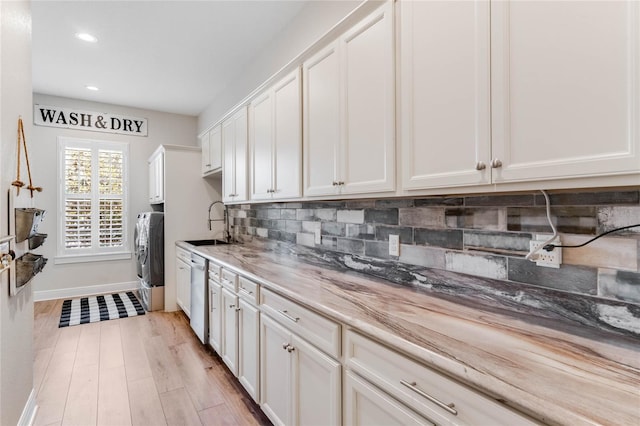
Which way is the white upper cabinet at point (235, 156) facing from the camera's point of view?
to the viewer's left

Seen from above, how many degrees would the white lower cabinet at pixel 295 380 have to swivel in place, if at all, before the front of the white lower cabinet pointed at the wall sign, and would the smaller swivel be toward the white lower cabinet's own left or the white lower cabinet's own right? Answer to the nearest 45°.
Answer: approximately 90° to the white lower cabinet's own right

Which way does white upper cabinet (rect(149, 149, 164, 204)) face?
to the viewer's left

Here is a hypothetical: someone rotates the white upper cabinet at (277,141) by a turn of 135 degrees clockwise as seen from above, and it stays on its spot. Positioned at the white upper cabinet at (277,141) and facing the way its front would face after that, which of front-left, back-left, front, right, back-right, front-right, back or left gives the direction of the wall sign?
front-left

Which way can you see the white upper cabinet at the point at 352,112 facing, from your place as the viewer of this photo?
facing the viewer and to the left of the viewer

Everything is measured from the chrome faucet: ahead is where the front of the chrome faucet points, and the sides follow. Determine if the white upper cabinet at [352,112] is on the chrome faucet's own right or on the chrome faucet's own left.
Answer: on the chrome faucet's own left

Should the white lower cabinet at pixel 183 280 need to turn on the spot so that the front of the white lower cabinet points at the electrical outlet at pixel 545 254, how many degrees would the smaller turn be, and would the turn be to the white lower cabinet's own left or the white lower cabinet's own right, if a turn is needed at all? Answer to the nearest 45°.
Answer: approximately 90° to the white lower cabinet's own left

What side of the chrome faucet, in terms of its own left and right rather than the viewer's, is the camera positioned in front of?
left

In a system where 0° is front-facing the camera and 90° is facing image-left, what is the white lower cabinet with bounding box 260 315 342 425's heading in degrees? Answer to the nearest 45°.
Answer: approximately 45°

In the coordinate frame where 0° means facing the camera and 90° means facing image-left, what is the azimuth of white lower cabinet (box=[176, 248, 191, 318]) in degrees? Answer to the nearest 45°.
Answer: approximately 90°
